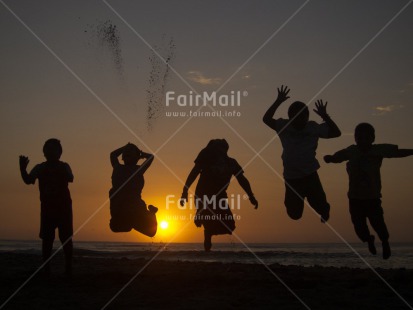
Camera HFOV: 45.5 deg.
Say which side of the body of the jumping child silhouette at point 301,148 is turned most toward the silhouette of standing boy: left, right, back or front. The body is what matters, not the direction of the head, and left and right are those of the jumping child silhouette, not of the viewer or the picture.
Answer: right

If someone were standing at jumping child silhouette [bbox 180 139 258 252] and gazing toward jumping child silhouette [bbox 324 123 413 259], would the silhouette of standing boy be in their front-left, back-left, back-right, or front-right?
back-right

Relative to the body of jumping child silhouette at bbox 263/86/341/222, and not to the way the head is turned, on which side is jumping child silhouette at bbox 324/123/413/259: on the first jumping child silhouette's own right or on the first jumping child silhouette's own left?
on the first jumping child silhouette's own left

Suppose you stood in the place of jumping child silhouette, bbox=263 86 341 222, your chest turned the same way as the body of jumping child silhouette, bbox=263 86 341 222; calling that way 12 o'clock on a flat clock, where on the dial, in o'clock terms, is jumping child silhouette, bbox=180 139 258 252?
jumping child silhouette, bbox=180 139 258 252 is roughly at 4 o'clock from jumping child silhouette, bbox=263 86 341 222.

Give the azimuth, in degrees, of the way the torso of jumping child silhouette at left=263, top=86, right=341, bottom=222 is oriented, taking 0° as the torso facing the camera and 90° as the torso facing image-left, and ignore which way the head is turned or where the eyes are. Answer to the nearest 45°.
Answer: approximately 0°

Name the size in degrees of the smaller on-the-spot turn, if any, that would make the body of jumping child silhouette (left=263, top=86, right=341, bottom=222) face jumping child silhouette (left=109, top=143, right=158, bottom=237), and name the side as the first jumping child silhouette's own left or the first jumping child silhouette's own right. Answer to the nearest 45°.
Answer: approximately 90° to the first jumping child silhouette's own right
